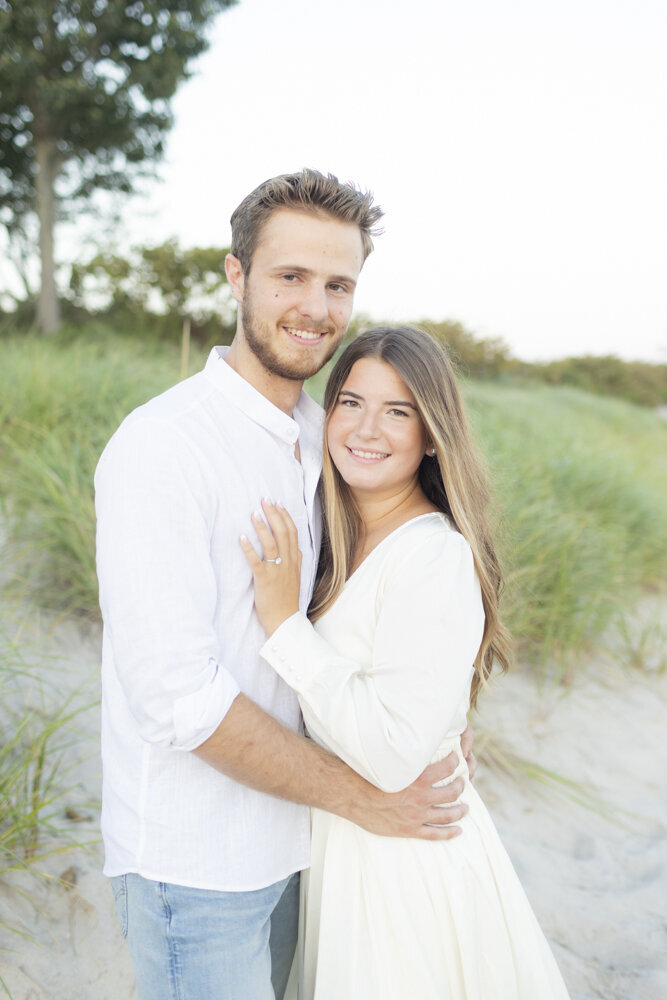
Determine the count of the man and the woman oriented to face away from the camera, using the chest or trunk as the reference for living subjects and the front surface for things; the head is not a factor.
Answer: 0

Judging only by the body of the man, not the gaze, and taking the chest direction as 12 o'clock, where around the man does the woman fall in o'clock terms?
The woman is roughly at 10 o'clock from the man.

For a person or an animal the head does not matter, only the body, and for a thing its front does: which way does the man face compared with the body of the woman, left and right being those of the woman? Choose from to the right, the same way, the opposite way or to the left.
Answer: to the left

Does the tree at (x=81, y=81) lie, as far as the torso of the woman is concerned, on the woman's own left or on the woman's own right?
on the woman's own right

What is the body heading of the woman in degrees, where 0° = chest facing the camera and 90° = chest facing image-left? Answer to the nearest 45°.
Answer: approximately 45°

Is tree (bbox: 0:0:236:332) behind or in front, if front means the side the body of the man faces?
behind

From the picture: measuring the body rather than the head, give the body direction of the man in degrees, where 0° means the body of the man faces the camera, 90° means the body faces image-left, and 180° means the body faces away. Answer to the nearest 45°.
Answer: approximately 315°

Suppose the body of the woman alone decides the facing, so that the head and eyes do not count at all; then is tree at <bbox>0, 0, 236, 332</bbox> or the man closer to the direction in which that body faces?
the man

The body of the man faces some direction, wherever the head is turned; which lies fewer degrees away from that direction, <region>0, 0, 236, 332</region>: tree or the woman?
the woman
